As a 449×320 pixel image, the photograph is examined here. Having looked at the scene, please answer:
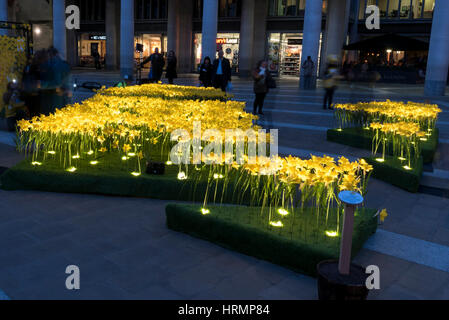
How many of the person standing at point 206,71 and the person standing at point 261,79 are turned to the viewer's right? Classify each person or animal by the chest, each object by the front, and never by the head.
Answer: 0

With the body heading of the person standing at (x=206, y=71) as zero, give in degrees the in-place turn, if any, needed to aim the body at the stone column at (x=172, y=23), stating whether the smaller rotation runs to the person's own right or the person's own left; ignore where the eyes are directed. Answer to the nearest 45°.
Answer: approximately 180°

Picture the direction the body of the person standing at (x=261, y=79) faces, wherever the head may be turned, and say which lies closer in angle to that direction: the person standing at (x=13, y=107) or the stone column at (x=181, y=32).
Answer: the person standing

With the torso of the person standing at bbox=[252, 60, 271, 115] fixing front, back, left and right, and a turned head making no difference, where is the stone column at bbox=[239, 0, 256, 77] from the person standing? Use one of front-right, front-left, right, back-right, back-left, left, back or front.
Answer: back-right

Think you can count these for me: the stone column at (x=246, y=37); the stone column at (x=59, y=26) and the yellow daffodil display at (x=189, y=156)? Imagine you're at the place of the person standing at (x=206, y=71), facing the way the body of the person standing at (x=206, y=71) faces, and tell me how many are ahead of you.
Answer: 1

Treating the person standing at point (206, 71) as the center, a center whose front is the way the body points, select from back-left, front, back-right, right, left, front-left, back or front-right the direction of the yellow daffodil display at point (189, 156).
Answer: front

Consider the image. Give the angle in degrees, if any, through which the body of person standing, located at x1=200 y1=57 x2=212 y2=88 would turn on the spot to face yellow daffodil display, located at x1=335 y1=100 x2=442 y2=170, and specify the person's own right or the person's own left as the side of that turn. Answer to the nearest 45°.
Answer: approximately 45° to the person's own left

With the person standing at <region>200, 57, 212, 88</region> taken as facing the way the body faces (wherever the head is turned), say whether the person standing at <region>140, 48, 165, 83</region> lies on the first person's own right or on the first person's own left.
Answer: on the first person's own right

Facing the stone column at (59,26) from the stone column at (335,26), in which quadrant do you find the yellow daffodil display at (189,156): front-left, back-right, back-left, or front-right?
front-left

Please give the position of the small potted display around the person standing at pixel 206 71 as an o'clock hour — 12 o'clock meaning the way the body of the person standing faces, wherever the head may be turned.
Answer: The small potted display is roughly at 12 o'clock from the person standing.

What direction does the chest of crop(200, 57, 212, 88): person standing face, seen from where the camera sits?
toward the camera

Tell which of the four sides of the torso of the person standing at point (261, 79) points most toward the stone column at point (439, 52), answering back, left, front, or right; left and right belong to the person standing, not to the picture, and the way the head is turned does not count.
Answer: left

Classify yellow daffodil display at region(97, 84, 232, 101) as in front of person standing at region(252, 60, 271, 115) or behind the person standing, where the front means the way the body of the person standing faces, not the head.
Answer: in front

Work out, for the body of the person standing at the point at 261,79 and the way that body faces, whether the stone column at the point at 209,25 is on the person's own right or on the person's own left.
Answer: on the person's own right

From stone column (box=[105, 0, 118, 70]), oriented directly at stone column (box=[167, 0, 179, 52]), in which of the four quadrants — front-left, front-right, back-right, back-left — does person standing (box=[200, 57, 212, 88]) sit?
front-right

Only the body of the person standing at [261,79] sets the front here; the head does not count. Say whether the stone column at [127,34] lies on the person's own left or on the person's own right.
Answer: on the person's own right

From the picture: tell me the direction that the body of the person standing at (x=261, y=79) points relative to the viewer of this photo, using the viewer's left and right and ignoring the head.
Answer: facing the viewer and to the left of the viewer
